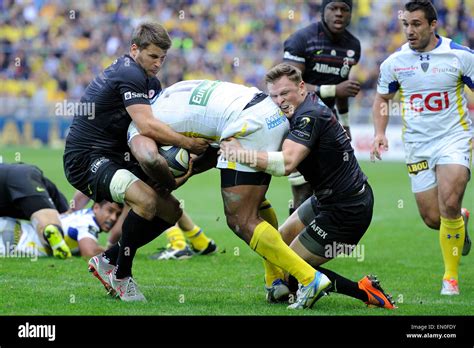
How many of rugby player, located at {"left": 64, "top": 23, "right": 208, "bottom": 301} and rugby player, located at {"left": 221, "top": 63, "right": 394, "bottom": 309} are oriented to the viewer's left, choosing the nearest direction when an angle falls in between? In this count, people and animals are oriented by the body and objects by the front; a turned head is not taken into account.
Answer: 1

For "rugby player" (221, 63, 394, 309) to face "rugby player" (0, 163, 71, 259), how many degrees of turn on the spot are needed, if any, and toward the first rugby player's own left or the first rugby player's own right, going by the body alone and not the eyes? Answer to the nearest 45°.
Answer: approximately 45° to the first rugby player's own right

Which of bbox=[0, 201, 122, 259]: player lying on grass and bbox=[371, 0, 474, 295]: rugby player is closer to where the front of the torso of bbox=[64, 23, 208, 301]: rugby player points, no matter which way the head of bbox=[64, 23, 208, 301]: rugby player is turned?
the rugby player

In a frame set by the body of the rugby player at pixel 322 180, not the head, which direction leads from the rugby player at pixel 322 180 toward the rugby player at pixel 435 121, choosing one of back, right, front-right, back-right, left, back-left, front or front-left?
back-right

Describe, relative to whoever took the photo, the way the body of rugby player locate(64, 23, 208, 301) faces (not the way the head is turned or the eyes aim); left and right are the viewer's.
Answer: facing to the right of the viewer

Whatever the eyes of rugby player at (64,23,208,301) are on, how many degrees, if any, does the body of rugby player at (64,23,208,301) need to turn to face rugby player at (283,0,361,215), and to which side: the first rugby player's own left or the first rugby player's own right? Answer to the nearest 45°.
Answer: approximately 45° to the first rugby player's own left

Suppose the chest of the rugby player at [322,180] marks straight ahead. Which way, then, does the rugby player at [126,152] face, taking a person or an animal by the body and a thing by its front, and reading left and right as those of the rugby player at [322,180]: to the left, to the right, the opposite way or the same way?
the opposite way

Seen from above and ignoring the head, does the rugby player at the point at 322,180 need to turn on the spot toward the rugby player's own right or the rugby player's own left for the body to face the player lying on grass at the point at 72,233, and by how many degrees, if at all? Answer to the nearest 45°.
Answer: approximately 45° to the rugby player's own right

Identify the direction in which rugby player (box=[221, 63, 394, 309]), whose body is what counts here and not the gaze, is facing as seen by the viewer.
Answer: to the viewer's left

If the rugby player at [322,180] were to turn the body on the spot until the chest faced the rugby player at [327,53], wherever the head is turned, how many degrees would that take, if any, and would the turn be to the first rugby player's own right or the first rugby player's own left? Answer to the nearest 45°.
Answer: approximately 90° to the first rugby player's own right

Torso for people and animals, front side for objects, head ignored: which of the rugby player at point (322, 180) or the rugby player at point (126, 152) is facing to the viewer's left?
the rugby player at point (322, 180)
